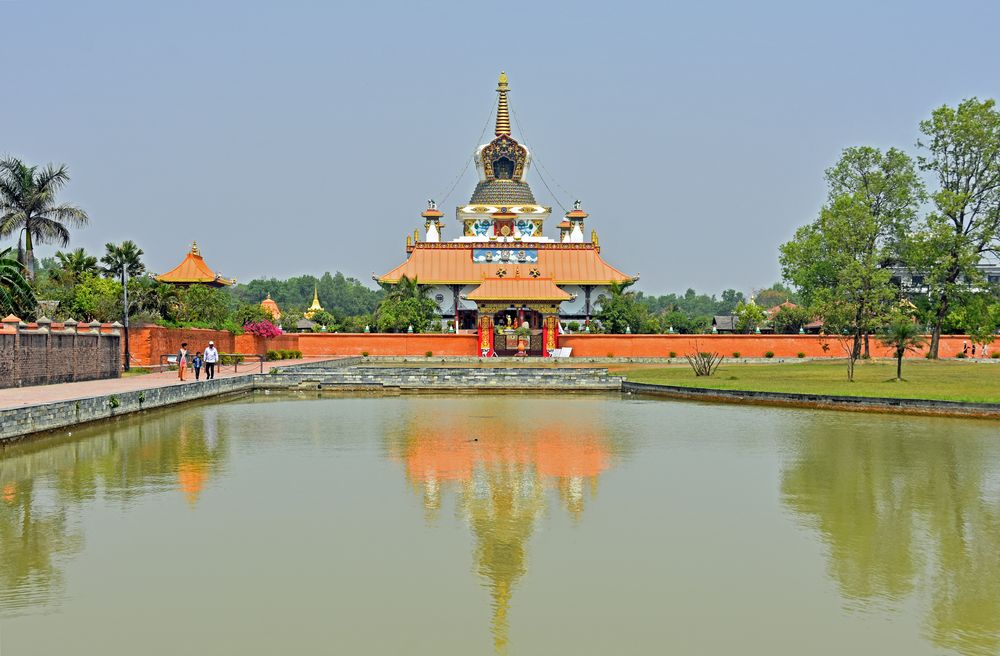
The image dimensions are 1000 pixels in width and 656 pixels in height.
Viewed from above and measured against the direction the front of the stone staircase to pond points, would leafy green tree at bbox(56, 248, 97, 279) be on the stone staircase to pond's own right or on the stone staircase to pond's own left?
on the stone staircase to pond's own right

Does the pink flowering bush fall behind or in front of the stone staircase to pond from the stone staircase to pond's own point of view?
behind

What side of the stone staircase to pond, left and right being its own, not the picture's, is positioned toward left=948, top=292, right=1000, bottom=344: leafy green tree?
left

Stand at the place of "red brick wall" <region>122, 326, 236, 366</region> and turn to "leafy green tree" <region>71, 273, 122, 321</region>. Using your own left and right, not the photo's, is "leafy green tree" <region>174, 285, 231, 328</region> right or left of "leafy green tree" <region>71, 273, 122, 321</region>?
right

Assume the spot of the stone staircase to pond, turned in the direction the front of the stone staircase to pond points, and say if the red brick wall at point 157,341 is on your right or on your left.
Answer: on your right

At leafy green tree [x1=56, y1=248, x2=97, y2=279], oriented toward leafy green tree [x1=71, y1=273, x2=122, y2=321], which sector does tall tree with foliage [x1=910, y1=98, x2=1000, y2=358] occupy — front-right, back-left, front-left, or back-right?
front-left

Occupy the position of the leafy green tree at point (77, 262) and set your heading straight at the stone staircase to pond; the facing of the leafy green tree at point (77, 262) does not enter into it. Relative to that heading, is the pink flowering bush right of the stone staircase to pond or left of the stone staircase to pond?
left

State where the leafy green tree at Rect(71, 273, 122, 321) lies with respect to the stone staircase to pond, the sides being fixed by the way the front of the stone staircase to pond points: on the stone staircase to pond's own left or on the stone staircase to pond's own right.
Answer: on the stone staircase to pond's own right

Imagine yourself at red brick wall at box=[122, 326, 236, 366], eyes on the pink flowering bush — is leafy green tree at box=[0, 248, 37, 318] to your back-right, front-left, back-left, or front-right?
back-left

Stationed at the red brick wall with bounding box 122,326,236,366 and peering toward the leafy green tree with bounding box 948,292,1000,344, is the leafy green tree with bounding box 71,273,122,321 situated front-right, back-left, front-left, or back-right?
back-left

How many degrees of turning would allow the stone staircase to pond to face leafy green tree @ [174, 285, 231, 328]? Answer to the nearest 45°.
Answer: approximately 135° to its right

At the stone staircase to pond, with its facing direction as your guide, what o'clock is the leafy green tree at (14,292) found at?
The leafy green tree is roughly at 3 o'clock from the stone staircase to pond.

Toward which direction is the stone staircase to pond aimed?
toward the camera

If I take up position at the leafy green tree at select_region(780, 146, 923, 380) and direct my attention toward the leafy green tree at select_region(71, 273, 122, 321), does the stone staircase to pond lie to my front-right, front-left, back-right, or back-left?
front-left
